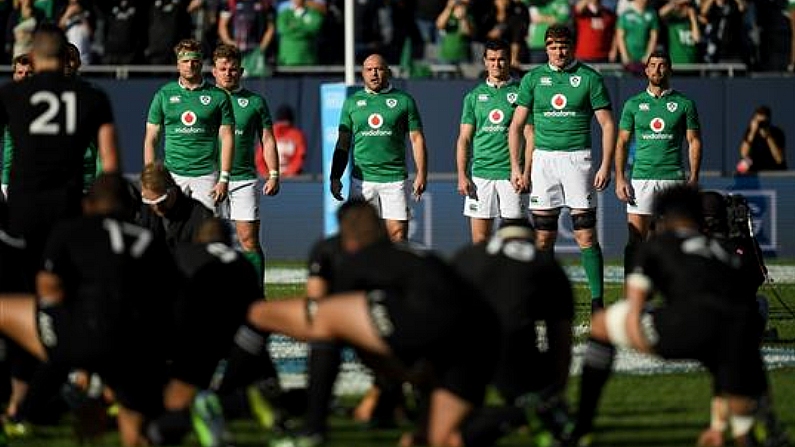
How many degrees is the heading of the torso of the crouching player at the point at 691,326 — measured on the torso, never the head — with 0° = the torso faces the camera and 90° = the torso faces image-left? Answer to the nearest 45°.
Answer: approximately 135°

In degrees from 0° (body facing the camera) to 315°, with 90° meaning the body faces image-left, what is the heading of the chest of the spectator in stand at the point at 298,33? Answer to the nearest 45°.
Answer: approximately 0°

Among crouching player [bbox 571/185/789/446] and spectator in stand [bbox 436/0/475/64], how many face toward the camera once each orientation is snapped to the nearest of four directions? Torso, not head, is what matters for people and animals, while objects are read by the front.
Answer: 1

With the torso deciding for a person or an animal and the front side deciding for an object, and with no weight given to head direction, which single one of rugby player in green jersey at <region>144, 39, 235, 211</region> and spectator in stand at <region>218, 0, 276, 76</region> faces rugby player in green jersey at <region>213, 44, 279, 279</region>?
the spectator in stand

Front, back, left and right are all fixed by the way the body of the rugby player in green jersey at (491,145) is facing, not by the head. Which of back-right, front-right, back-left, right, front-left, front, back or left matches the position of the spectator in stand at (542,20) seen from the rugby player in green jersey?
back
